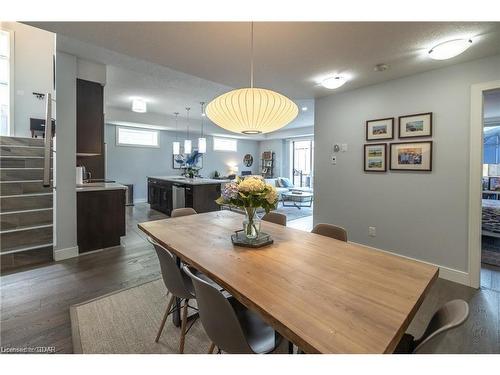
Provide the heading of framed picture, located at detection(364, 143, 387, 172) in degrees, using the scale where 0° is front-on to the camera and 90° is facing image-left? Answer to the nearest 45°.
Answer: approximately 45°

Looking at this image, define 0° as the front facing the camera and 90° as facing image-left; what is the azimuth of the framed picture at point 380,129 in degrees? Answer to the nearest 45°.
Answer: approximately 45°

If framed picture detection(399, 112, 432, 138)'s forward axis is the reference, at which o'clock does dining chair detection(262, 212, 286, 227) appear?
The dining chair is roughly at 12 o'clock from the framed picture.

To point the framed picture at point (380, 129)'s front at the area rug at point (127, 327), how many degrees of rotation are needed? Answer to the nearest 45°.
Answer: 0° — it already faces it

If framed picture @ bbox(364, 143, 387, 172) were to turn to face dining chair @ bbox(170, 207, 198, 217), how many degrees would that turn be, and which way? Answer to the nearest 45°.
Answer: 0° — it already faces it

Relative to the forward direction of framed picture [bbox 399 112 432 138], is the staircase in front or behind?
in front

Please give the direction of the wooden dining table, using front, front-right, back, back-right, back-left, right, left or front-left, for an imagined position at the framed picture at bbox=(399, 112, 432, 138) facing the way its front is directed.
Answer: front-left

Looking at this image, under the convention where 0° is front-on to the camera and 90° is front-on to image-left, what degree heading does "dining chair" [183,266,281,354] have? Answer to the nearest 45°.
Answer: approximately 225°

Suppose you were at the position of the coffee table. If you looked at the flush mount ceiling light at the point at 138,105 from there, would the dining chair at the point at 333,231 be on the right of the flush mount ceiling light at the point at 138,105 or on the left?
left
